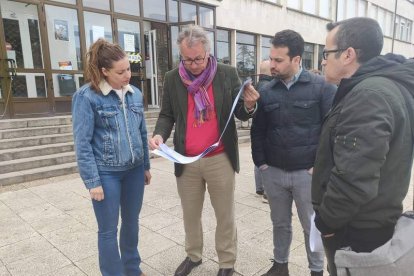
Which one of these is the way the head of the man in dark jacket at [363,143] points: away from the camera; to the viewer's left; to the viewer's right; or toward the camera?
to the viewer's left

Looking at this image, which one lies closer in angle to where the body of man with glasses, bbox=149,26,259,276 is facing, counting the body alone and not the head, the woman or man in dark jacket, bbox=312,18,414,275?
the man in dark jacket

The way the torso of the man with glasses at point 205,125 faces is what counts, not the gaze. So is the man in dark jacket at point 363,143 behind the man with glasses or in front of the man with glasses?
in front

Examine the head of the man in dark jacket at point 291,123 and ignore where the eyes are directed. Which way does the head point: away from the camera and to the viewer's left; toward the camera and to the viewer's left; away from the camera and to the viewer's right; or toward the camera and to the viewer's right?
toward the camera and to the viewer's left

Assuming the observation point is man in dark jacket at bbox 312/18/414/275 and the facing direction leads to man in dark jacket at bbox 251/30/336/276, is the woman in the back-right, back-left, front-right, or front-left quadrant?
front-left

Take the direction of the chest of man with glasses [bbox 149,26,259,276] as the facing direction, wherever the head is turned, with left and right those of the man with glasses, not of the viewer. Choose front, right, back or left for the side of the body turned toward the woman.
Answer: right

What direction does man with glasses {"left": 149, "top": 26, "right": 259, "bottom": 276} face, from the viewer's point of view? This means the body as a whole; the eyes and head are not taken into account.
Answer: toward the camera

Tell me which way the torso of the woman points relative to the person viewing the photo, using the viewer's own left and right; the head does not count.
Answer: facing the viewer and to the right of the viewer

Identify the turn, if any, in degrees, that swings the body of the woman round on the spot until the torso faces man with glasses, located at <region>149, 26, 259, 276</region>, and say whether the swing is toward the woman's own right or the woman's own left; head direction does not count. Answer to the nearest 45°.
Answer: approximately 45° to the woman's own left

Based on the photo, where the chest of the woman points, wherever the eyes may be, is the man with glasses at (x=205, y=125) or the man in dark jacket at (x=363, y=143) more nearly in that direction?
the man in dark jacket

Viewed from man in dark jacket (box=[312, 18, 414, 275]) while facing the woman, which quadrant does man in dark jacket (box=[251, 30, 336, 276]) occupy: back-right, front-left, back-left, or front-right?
front-right

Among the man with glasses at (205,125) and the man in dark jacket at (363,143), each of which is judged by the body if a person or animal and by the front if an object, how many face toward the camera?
1

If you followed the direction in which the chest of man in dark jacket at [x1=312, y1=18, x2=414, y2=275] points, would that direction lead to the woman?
yes

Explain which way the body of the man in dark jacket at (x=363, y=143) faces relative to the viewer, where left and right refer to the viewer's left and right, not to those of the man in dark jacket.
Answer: facing to the left of the viewer

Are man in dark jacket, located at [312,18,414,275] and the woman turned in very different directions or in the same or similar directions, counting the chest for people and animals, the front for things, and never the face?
very different directions
